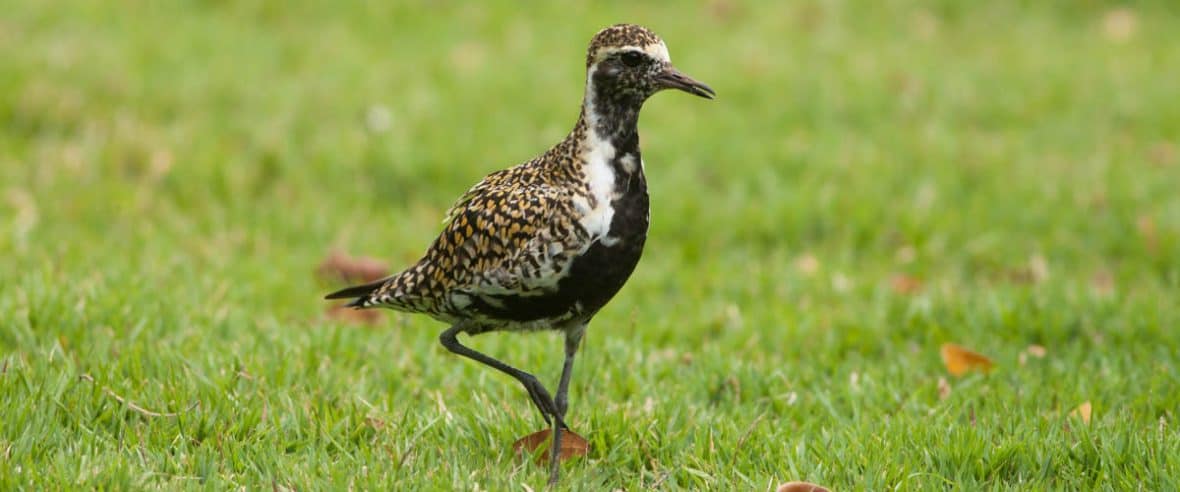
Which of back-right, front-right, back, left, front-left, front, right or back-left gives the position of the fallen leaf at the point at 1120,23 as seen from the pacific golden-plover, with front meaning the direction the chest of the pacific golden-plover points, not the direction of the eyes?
front-left

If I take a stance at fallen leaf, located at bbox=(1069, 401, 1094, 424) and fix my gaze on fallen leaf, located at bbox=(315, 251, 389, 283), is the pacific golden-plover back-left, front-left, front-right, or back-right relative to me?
front-left

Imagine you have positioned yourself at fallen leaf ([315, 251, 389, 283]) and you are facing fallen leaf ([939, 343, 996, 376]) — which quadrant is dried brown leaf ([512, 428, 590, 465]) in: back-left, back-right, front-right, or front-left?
front-right

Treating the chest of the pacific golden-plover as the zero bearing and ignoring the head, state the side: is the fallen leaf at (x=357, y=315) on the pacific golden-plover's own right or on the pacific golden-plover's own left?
on the pacific golden-plover's own left

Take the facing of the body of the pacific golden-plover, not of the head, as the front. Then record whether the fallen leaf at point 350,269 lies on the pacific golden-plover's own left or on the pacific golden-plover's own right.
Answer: on the pacific golden-plover's own left

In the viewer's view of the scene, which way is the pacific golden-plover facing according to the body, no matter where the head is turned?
to the viewer's right

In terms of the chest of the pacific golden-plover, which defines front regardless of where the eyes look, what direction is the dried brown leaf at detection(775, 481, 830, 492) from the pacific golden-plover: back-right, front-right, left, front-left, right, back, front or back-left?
front-right

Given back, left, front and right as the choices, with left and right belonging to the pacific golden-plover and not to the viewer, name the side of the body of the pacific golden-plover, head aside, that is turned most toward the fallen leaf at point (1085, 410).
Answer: front

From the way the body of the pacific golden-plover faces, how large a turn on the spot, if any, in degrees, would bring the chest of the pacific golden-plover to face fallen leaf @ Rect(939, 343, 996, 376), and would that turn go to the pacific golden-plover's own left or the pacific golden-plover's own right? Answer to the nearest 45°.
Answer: approximately 45° to the pacific golden-plover's own left
